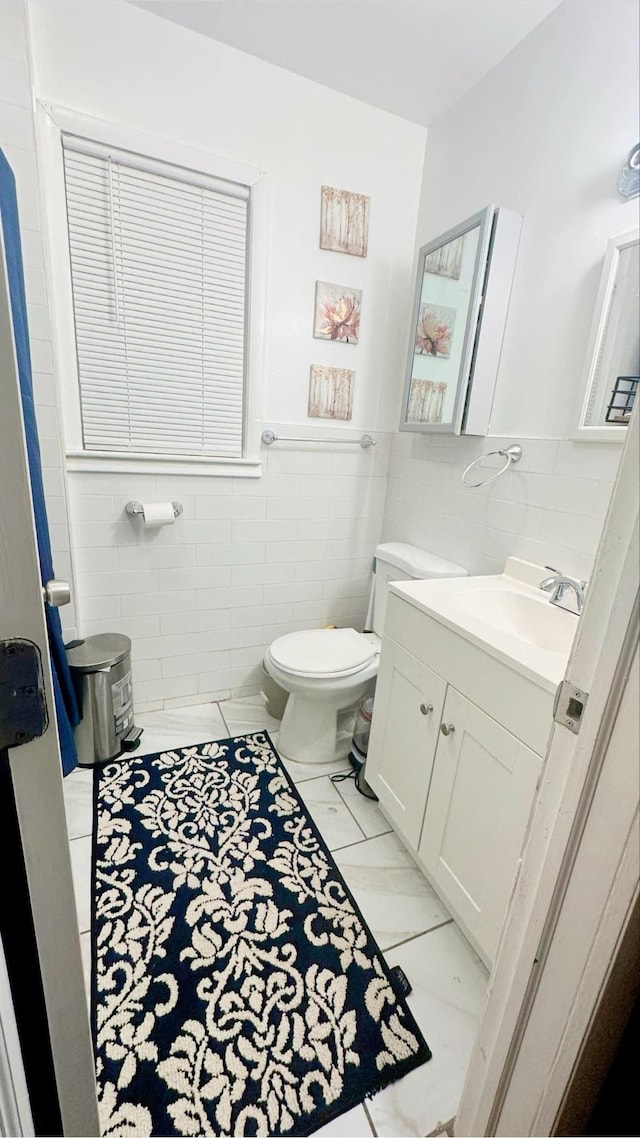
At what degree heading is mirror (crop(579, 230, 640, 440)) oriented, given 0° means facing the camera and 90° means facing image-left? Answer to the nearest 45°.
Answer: approximately 45°

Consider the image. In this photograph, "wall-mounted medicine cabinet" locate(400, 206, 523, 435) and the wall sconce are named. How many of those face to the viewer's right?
0

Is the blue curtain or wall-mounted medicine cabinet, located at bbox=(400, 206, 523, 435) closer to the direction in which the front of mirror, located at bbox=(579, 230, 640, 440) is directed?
the blue curtain

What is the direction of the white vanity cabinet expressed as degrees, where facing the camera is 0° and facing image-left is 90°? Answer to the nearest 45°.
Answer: approximately 45°

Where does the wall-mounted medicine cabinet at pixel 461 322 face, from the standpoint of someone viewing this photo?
facing the viewer and to the left of the viewer

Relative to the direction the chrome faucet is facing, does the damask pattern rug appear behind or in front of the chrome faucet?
in front
